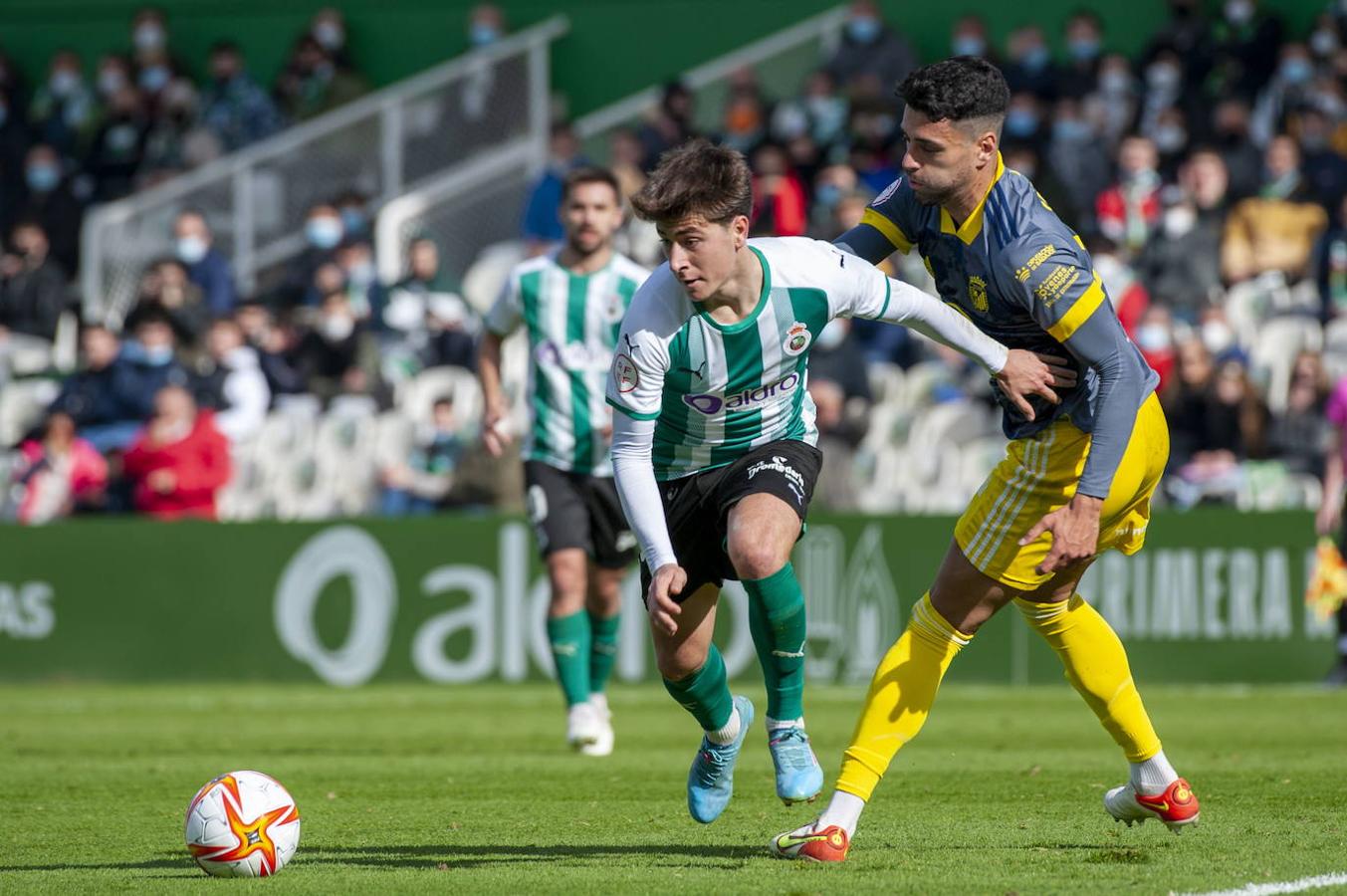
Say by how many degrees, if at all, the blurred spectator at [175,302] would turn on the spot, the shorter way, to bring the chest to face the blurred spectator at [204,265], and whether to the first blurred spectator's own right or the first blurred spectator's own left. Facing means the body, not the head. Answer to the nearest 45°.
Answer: approximately 180°

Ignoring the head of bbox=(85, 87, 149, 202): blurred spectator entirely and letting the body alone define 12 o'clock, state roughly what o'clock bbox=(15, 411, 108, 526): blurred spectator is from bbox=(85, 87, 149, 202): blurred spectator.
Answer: bbox=(15, 411, 108, 526): blurred spectator is roughly at 12 o'clock from bbox=(85, 87, 149, 202): blurred spectator.

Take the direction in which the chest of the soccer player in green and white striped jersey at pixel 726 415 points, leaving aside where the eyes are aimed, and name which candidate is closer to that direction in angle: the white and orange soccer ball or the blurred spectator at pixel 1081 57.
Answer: the white and orange soccer ball

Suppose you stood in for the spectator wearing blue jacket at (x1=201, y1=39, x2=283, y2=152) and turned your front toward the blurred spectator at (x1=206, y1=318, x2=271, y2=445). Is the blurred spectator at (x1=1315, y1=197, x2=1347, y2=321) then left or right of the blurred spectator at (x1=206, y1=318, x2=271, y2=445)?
left

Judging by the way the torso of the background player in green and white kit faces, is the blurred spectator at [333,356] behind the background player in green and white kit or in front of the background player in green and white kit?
behind

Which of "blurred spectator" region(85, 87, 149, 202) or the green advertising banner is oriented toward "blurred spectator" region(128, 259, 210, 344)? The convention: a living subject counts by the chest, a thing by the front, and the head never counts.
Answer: "blurred spectator" region(85, 87, 149, 202)
